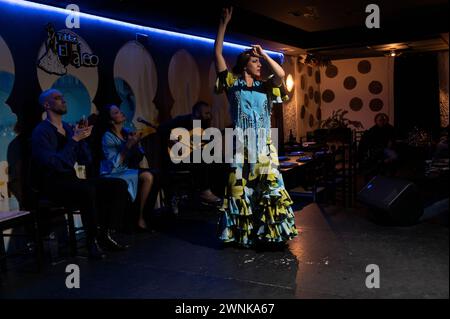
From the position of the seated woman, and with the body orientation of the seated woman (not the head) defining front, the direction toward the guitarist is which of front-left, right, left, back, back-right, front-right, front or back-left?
left

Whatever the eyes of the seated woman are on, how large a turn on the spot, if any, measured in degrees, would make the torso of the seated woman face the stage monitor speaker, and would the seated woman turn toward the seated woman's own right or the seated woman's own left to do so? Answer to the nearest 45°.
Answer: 0° — they already face it

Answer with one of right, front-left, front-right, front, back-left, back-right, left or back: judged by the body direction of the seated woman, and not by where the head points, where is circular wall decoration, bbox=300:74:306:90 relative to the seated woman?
left

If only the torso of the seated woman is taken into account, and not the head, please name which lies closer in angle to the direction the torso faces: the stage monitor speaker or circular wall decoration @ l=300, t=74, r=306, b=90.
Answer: the stage monitor speaker

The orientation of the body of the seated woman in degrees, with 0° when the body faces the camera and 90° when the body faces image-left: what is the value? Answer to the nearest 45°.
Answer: approximately 315°

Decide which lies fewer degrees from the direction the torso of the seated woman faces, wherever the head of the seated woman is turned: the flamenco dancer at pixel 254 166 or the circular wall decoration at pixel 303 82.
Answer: the flamenco dancer

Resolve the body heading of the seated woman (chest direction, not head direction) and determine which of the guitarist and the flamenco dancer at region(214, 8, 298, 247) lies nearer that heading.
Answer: the flamenco dancer

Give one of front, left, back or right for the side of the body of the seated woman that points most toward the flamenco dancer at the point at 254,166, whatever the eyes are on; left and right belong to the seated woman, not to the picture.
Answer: front
